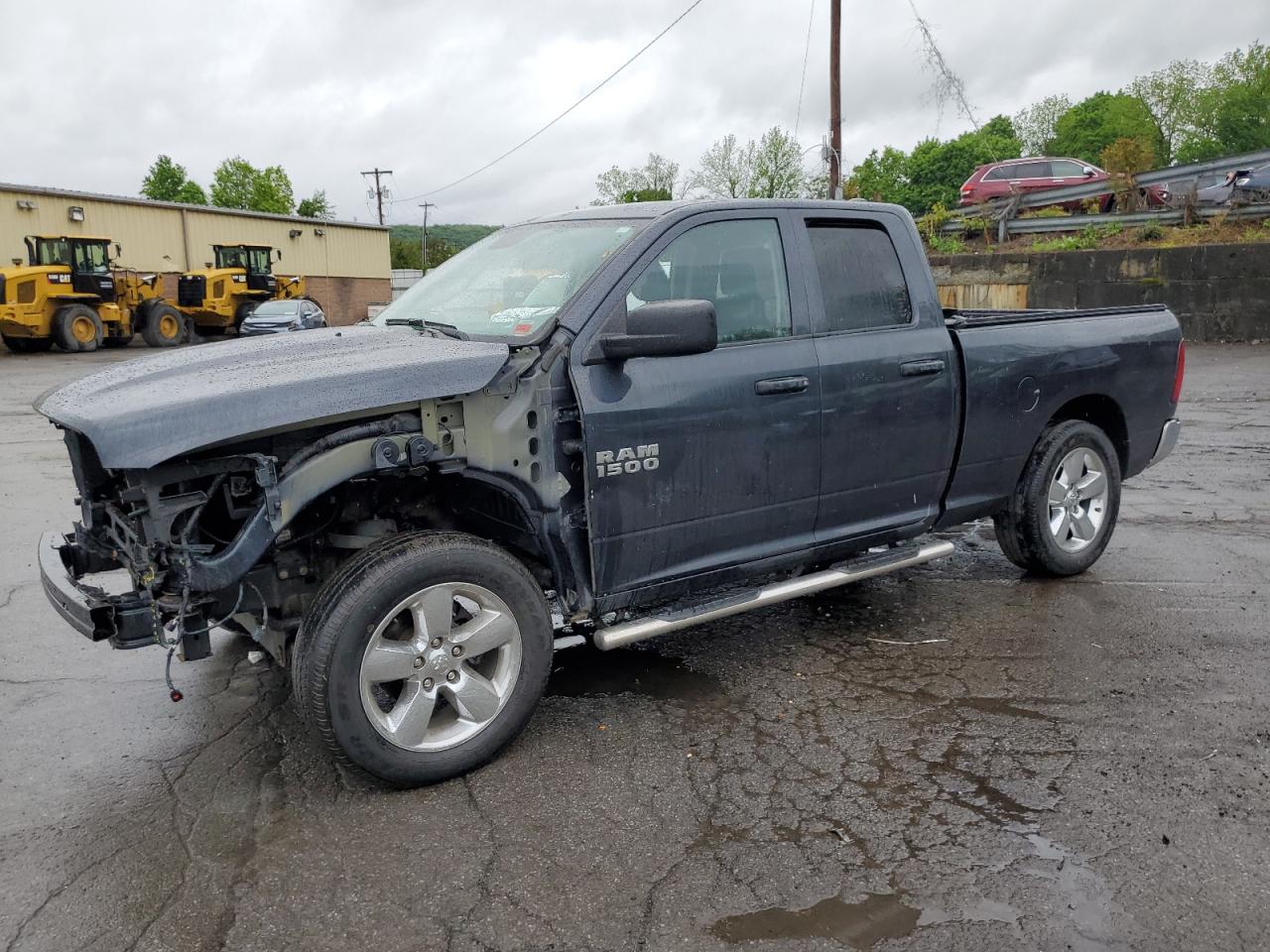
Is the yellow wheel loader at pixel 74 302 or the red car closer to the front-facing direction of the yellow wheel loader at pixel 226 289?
the red car

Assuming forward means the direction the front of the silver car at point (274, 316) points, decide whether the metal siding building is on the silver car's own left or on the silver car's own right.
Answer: on the silver car's own right

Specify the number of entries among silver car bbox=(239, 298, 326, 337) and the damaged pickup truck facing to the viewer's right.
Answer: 0

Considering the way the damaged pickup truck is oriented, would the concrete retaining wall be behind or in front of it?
behind

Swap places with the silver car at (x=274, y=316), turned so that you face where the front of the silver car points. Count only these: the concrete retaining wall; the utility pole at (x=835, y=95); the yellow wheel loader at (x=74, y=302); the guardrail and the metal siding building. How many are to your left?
3

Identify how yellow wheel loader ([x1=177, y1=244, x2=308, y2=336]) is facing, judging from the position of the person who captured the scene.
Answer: facing away from the viewer and to the right of the viewer

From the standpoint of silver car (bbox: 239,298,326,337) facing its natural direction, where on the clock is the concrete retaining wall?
The concrete retaining wall is roughly at 9 o'clock from the silver car.

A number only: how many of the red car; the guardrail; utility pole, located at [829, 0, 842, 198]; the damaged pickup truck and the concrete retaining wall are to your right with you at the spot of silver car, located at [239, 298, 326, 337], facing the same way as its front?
0

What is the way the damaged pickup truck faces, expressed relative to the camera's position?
facing the viewer and to the left of the viewer
